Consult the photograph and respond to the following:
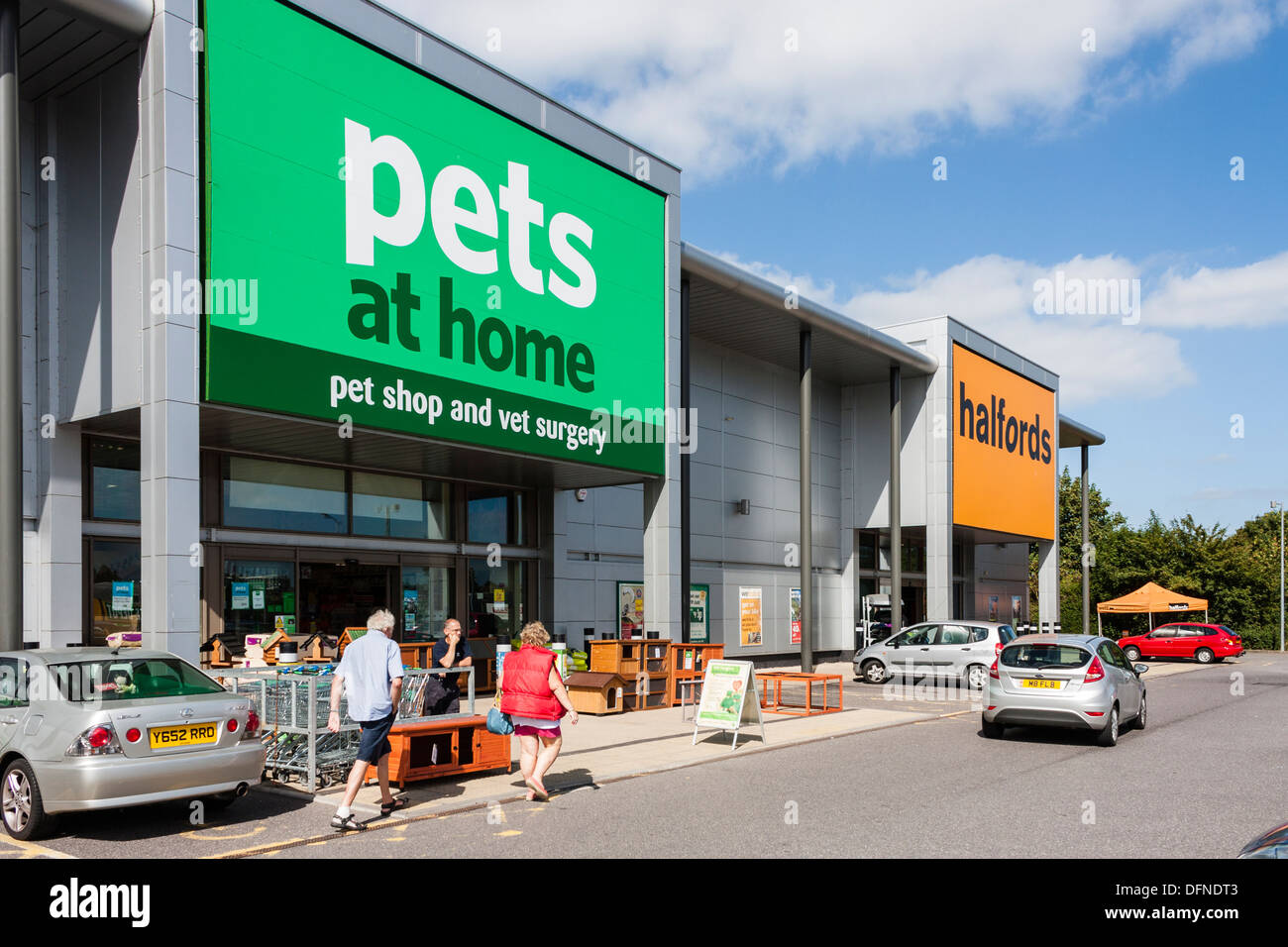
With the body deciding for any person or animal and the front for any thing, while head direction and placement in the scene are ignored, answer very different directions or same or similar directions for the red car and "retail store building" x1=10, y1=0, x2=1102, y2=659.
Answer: very different directions

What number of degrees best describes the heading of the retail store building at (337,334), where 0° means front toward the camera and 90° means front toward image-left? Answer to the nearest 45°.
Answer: approximately 315°

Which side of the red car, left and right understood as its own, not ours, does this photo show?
left

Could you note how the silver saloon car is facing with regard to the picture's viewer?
facing away from the viewer and to the left of the viewer

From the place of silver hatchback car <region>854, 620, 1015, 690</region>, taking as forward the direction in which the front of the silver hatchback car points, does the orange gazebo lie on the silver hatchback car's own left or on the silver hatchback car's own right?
on the silver hatchback car's own right

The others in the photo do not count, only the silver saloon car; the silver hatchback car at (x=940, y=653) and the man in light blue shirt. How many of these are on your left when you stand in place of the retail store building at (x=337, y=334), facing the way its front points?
1

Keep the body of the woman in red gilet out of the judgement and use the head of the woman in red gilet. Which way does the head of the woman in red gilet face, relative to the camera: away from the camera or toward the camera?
away from the camera

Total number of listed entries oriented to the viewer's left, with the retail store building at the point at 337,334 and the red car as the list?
1

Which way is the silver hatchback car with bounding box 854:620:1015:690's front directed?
to the viewer's left

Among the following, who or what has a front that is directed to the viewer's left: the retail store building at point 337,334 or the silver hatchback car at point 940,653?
the silver hatchback car

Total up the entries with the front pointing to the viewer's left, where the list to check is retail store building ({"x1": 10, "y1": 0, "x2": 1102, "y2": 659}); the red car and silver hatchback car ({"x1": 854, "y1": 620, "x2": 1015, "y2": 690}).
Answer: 2

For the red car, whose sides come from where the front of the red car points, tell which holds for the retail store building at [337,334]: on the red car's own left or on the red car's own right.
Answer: on the red car's own left

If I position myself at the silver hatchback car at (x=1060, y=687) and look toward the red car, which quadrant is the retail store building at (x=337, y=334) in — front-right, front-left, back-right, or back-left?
back-left
